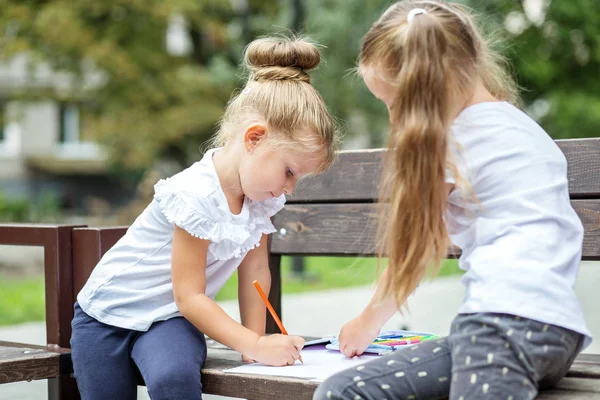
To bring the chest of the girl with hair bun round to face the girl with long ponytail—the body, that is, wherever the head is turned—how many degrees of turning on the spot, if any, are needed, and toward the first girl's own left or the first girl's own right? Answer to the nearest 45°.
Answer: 0° — they already face them

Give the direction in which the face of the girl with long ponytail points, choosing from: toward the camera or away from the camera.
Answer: away from the camera

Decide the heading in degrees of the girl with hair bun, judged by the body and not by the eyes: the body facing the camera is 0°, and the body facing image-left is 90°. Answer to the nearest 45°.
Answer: approximately 315°
